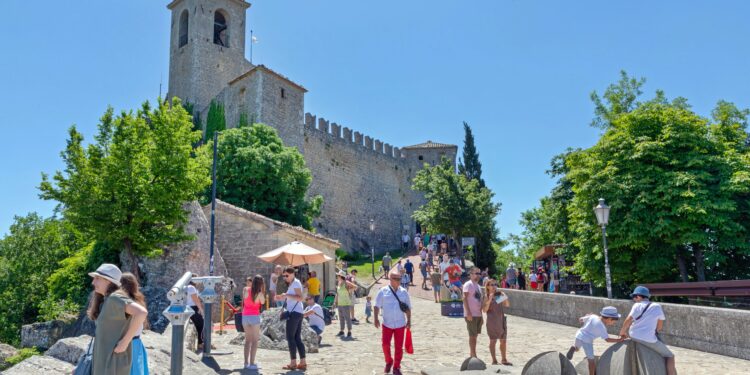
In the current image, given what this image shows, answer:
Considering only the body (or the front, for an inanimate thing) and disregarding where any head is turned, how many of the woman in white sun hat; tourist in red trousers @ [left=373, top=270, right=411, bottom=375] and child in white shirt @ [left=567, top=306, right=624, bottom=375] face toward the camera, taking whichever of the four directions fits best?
1

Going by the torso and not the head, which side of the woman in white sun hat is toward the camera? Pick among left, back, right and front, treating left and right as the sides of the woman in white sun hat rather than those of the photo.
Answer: left

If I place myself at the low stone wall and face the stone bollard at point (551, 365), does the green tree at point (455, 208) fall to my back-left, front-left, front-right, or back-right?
back-right

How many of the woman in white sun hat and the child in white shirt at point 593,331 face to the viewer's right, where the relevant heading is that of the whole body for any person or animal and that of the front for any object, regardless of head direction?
1
